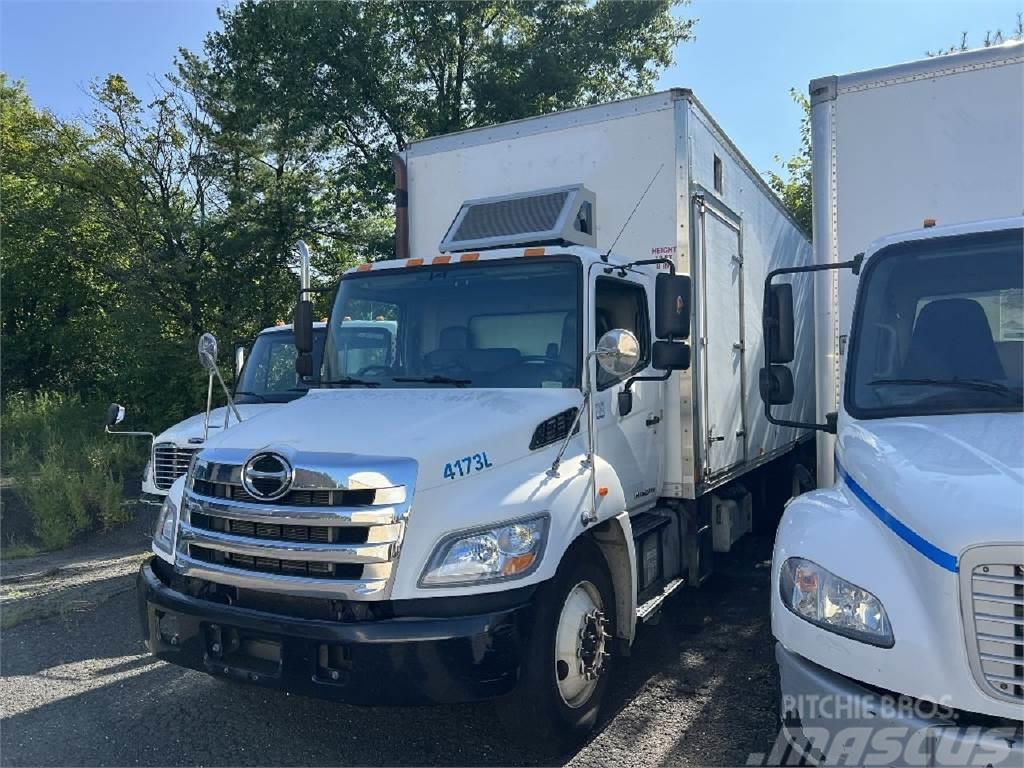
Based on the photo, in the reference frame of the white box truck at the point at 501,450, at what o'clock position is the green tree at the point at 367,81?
The green tree is roughly at 4 o'clock from the white box truck.

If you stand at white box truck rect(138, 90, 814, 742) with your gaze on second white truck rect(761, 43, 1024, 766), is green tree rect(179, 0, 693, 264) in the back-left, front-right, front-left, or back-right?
back-left

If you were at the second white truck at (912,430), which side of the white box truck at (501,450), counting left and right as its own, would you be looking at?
left

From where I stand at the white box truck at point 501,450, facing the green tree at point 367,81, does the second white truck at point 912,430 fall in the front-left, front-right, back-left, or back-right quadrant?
back-right

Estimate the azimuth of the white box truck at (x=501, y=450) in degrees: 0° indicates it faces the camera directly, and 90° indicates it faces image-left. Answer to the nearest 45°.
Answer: approximately 45°
